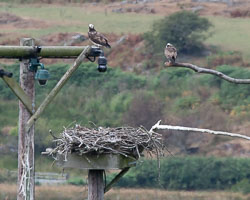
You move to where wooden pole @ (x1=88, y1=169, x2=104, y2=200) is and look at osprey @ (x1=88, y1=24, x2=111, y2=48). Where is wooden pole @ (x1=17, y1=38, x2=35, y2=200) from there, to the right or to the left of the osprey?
left

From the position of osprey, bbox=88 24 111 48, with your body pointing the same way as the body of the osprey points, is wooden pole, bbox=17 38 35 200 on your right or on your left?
on your left
